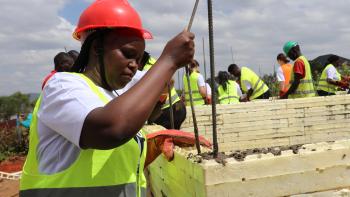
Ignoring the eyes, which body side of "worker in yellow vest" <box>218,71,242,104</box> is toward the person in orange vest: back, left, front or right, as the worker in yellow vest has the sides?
right

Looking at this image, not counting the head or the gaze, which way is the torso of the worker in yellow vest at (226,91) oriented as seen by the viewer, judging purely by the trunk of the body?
away from the camera

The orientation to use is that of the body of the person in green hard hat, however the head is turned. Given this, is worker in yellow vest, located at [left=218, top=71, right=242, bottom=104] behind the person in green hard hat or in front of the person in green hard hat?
in front

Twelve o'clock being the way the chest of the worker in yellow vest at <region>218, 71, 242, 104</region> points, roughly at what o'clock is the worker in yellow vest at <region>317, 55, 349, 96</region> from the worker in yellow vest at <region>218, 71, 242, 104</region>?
the worker in yellow vest at <region>317, 55, 349, 96</region> is roughly at 2 o'clock from the worker in yellow vest at <region>218, 71, 242, 104</region>.

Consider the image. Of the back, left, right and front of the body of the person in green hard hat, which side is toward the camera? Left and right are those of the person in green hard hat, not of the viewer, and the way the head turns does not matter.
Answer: left

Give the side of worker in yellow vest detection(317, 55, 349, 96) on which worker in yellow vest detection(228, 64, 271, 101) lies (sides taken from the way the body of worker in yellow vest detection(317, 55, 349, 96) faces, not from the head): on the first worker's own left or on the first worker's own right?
on the first worker's own right

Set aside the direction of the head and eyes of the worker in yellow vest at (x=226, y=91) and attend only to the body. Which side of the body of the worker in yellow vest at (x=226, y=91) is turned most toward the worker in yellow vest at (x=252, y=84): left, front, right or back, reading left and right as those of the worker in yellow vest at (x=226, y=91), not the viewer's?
right

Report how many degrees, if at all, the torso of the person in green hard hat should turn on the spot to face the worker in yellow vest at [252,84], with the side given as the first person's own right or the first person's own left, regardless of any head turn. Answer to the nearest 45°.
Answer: approximately 45° to the first person's own right
